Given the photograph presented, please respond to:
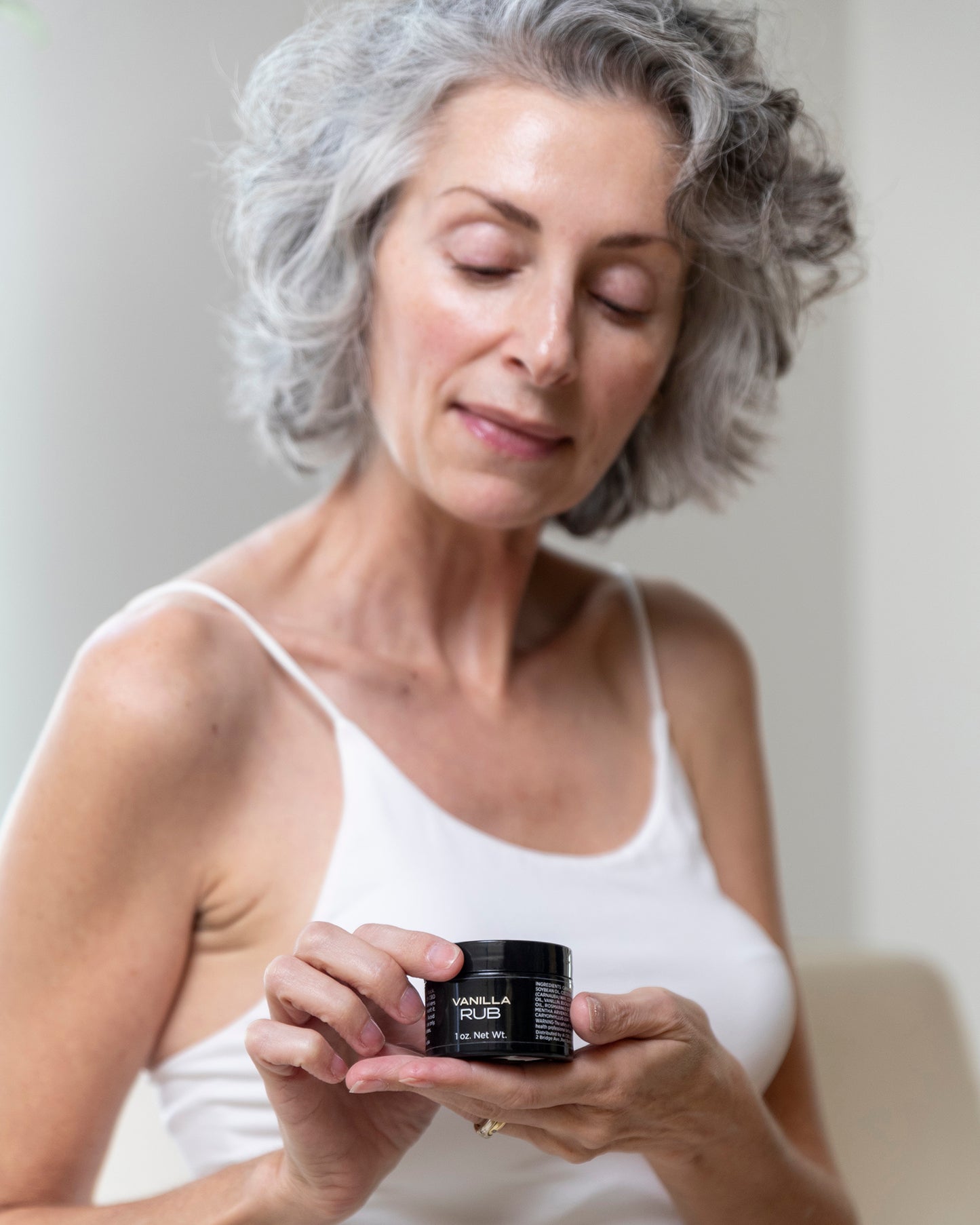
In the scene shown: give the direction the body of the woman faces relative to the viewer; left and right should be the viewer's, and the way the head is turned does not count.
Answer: facing the viewer and to the right of the viewer
